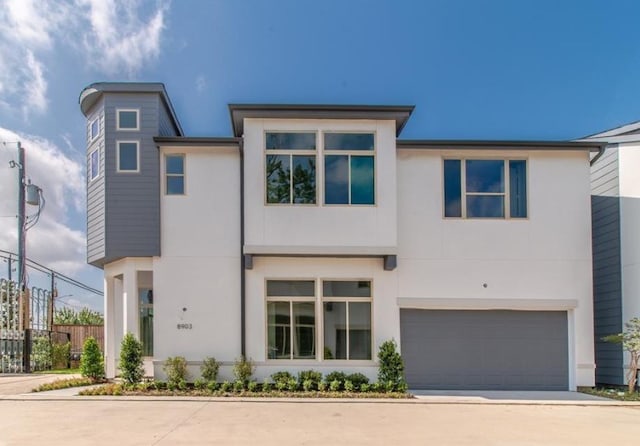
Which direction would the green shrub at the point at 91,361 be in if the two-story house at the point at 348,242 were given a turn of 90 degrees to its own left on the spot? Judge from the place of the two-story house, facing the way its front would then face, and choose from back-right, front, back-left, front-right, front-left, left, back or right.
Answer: back

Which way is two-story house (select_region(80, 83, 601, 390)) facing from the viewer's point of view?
toward the camera

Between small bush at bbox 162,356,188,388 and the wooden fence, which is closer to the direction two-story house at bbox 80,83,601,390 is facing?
the small bush
